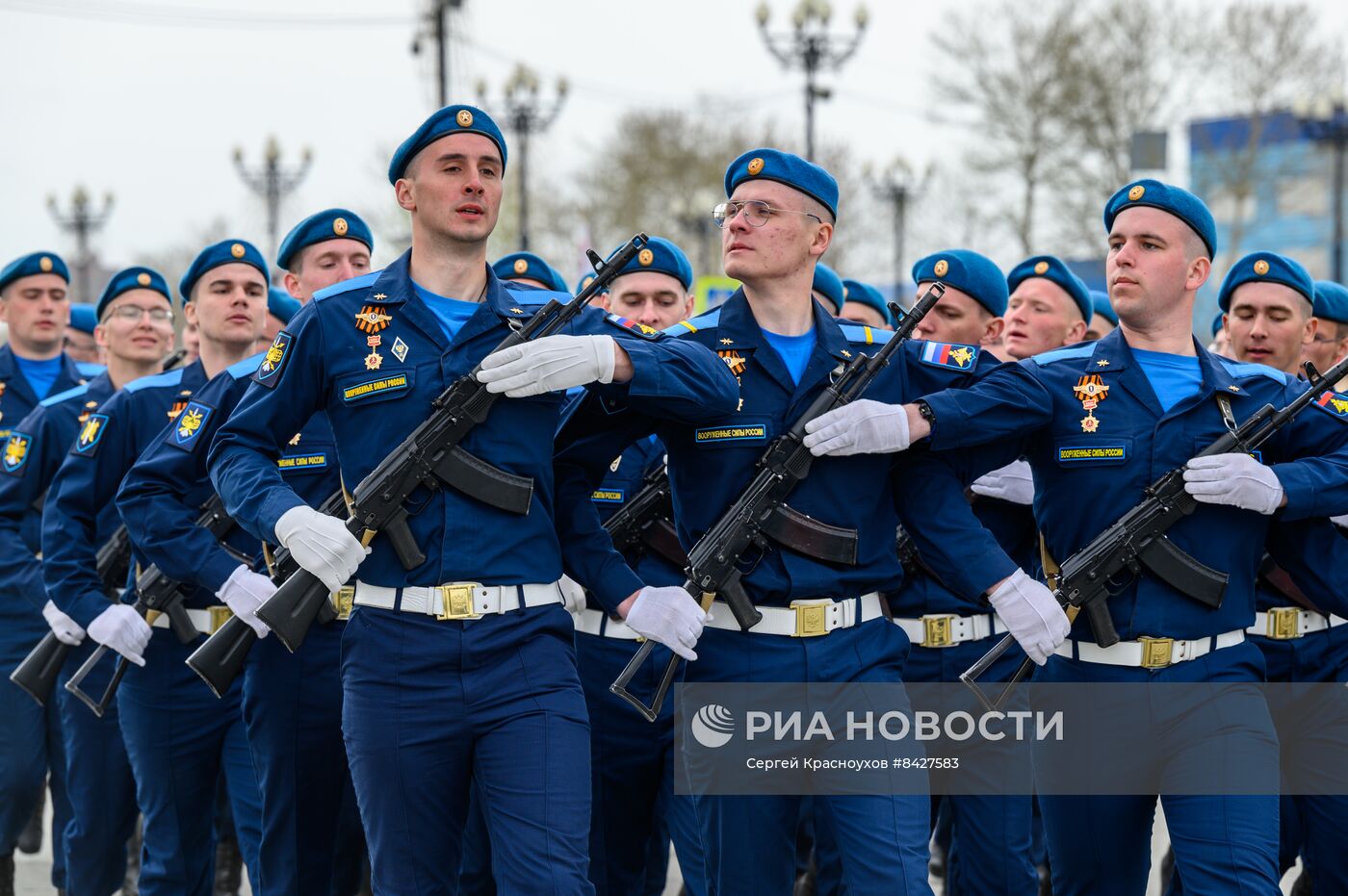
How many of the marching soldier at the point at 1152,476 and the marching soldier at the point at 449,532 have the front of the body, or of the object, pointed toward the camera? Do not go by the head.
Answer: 2

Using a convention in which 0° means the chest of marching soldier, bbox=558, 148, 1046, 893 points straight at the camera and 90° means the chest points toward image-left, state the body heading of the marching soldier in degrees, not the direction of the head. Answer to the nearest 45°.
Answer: approximately 0°

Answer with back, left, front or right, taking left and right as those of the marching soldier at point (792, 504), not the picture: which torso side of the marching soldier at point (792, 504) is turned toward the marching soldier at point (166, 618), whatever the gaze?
right

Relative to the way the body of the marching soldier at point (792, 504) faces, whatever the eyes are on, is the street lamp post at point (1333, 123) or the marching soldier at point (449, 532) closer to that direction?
the marching soldier

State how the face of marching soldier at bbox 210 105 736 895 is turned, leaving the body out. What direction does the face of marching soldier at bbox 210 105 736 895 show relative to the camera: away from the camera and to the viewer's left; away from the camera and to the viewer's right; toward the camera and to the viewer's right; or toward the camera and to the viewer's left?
toward the camera and to the viewer's right

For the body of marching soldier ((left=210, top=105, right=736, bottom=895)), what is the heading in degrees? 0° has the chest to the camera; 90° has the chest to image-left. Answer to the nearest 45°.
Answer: approximately 0°

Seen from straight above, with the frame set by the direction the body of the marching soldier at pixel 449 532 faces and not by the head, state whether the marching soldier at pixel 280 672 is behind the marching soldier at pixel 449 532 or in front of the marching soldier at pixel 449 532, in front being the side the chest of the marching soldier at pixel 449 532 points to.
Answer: behind

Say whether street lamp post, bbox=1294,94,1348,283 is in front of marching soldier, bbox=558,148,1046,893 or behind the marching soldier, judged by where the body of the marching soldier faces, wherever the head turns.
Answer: behind

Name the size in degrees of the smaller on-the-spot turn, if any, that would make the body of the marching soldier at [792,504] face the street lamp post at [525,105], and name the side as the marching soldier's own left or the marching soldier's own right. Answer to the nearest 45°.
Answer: approximately 180°

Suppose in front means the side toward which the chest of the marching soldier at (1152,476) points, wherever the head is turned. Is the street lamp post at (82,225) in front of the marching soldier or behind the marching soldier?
behind
